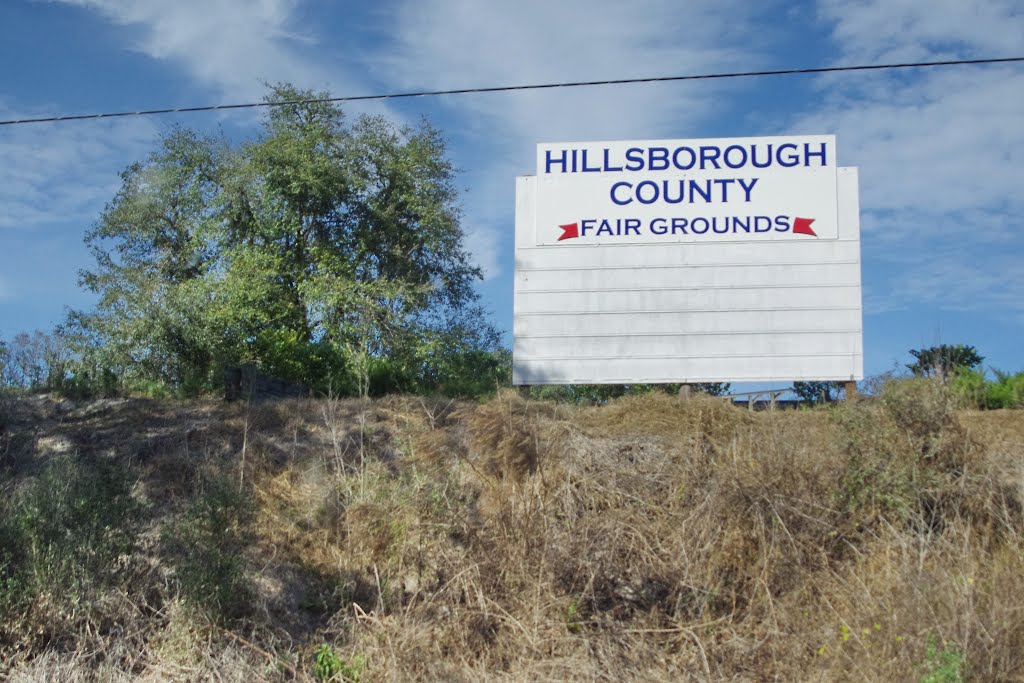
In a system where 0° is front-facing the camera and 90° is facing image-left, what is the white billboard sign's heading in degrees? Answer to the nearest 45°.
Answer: approximately 0°

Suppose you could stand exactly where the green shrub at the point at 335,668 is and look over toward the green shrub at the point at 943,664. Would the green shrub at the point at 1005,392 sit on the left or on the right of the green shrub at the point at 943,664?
left

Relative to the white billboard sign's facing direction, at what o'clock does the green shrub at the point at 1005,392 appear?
The green shrub is roughly at 8 o'clock from the white billboard sign.

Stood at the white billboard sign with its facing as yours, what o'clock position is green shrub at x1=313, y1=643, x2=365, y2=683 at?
The green shrub is roughly at 1 o'clock from the white billboard sign.

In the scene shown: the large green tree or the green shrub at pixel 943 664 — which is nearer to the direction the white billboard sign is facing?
the green shrub

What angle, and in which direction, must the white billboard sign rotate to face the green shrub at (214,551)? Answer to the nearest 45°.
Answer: approximately 45° to its right
